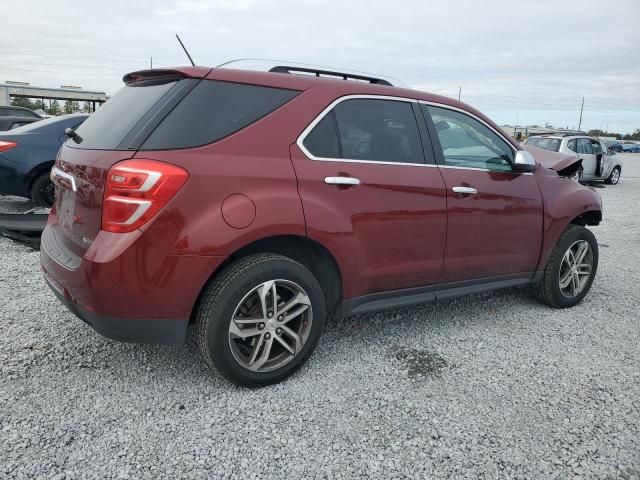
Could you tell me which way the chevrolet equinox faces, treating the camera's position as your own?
facing away from the viewer and to the right of the viewer

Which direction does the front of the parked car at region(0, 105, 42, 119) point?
to the viewer's right

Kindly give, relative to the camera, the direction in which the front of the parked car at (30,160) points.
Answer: facing away from the viewer and to the right of the viewer
